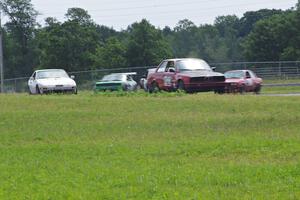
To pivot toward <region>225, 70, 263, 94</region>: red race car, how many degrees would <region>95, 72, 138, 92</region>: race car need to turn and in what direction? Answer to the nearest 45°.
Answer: approximately 90° to its left

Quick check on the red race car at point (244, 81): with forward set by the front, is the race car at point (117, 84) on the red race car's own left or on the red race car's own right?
on the red race car's own right

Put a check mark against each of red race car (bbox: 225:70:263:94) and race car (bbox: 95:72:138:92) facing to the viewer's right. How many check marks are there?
0

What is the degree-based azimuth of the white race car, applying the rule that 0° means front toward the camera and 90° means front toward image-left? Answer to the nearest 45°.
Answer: approximately 315°

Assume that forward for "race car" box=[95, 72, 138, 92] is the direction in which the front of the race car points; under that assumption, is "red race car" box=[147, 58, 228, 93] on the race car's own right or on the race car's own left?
on the race car's own left

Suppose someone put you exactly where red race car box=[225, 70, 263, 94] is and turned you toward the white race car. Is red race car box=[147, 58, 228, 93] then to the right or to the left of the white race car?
left

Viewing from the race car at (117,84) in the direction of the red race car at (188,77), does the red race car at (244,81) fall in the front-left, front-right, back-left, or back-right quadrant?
front-left

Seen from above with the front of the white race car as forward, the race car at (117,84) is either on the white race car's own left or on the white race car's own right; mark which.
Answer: on the white race car's own left

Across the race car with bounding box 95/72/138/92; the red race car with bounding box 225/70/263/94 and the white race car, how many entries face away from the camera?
0
